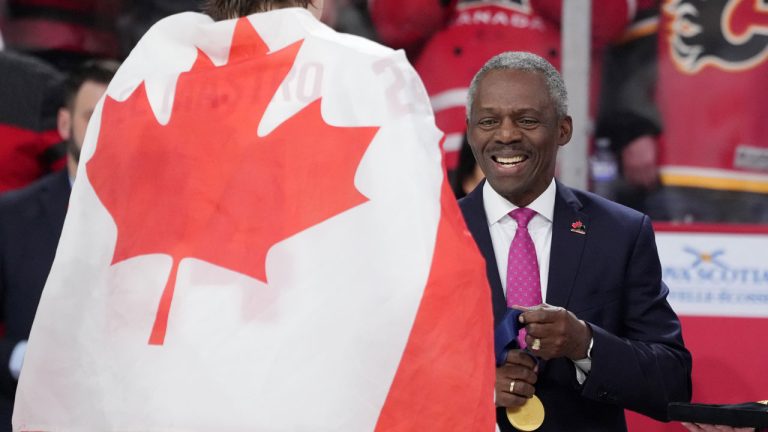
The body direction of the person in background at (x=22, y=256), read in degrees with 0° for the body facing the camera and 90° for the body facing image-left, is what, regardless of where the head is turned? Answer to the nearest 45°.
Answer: approximately 315°

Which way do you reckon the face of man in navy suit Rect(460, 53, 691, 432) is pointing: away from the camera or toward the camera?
toward the camera

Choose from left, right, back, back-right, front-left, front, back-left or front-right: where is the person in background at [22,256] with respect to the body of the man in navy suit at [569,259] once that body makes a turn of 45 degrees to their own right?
front

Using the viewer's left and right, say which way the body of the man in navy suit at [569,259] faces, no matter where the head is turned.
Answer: facing the viewer and to the left of the viewer

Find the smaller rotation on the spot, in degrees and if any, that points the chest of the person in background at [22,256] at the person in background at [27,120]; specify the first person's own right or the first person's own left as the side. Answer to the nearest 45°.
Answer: approximately 135° to the first person's own left
